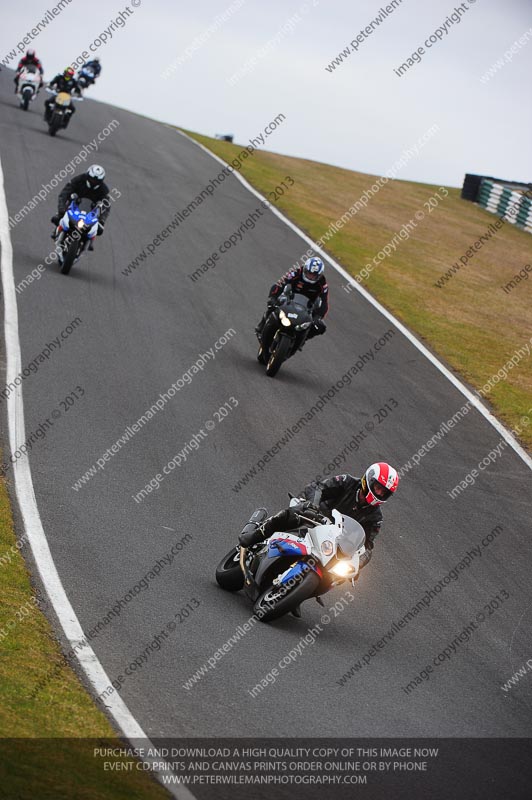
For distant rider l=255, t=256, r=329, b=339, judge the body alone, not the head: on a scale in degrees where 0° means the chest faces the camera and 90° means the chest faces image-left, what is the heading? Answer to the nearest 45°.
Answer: approximately 0°

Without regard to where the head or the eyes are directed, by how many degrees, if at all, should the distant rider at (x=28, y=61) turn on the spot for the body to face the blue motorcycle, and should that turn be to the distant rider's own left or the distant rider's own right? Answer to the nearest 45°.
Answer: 0° — they already face it

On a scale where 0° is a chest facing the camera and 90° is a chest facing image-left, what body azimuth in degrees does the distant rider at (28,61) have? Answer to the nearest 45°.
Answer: approximately 0°

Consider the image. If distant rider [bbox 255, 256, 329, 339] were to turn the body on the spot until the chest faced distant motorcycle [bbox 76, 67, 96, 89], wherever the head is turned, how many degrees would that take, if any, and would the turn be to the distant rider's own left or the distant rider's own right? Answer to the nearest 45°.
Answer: approximately 135° to the distant rider's own right

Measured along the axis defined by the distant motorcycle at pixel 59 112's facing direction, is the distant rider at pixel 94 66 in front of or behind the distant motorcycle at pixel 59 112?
behind

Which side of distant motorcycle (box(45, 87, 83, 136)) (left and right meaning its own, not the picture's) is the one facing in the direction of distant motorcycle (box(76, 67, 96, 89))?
back

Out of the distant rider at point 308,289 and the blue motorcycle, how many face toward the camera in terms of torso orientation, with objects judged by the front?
2

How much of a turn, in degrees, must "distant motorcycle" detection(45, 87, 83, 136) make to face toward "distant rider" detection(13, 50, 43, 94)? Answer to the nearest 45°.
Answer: approximately 135° to its right

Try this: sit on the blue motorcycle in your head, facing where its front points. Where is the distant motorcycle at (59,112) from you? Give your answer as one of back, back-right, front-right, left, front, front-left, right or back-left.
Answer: back

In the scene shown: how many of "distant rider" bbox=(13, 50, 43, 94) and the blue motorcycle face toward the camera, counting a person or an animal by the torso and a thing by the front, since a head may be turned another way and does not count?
2
